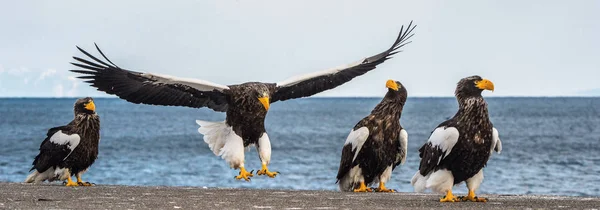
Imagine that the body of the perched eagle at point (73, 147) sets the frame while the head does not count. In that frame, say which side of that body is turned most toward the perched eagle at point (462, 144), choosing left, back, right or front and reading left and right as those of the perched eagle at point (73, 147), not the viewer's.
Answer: front

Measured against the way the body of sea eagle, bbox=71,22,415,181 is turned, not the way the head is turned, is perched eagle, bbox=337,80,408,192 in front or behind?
in front

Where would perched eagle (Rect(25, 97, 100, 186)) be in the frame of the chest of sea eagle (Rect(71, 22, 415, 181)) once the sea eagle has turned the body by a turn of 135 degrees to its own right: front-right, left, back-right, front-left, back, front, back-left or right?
front

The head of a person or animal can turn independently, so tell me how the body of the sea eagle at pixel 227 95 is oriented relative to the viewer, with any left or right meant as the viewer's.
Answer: facing the viewer and to the right of the viewer

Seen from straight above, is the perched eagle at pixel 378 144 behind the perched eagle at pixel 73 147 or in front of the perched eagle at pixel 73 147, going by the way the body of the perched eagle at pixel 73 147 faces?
in front
